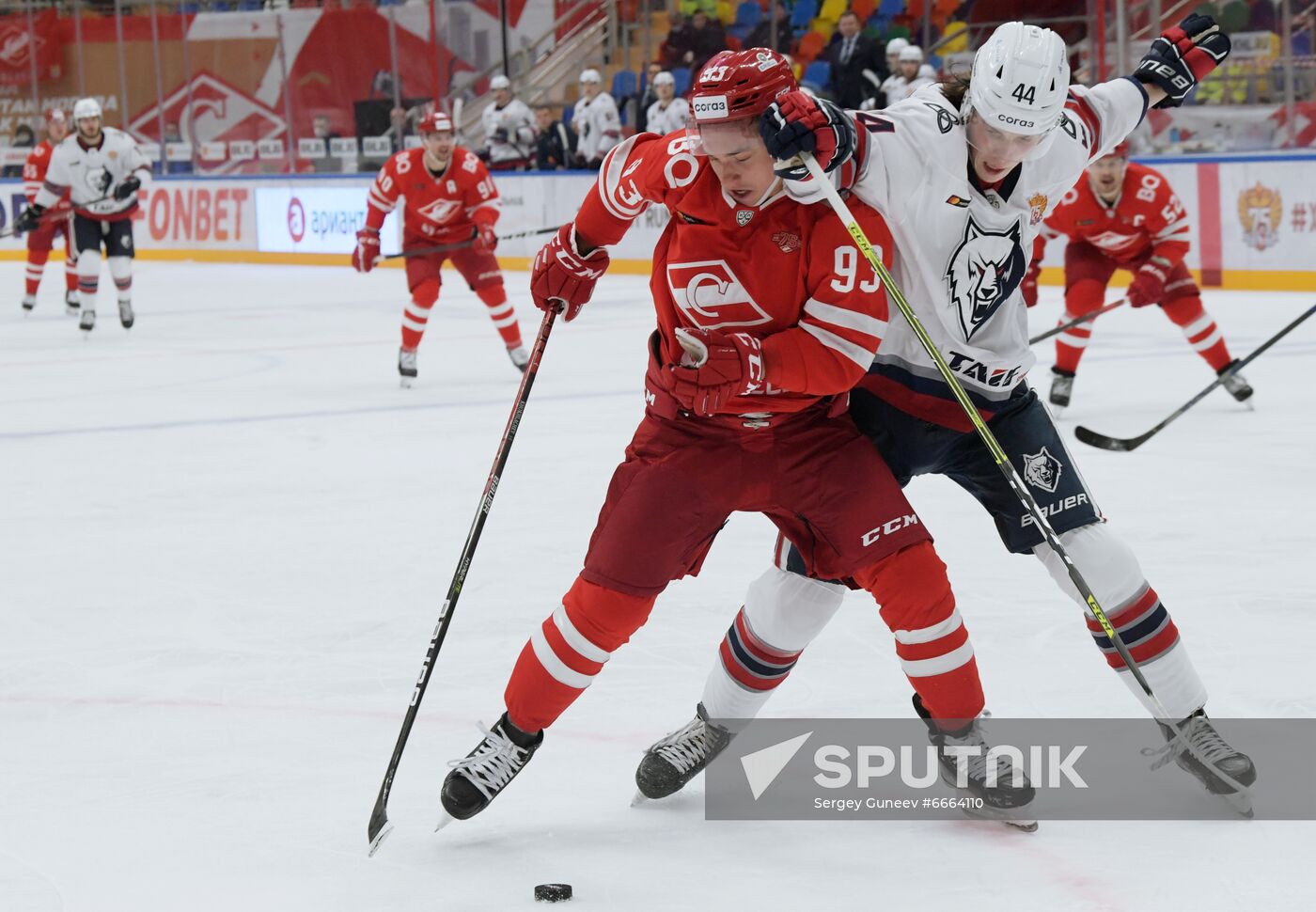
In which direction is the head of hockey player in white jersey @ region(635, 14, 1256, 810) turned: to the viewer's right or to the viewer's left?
to the viewer's left

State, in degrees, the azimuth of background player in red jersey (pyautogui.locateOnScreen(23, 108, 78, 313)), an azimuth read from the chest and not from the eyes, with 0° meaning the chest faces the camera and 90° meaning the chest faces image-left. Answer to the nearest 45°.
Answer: approximately 315°

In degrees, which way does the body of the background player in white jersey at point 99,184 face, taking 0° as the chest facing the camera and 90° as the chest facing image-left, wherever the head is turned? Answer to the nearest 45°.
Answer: approximately 0°

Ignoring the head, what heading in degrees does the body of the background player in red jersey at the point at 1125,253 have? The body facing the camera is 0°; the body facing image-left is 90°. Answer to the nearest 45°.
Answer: approximately 0°

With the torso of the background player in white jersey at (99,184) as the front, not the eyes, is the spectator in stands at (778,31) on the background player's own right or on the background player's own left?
on the background player's own left

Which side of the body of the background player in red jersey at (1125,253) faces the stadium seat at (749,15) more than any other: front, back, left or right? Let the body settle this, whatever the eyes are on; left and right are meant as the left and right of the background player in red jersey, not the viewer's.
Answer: back

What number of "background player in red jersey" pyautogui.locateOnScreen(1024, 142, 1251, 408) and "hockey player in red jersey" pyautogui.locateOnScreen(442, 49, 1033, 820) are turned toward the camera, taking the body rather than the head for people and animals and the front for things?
2

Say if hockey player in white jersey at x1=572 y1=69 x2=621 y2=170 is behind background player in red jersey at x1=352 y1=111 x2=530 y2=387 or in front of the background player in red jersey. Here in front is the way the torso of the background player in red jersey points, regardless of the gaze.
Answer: behind

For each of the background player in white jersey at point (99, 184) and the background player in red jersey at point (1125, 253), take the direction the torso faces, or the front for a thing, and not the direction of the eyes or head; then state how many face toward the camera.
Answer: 2

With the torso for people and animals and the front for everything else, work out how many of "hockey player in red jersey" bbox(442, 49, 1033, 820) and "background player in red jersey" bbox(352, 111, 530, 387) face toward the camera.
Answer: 2

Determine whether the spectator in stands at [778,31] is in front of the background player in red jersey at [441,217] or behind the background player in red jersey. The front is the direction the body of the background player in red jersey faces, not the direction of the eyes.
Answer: behind

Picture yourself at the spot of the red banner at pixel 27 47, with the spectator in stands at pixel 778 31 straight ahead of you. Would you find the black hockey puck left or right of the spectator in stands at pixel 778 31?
right
